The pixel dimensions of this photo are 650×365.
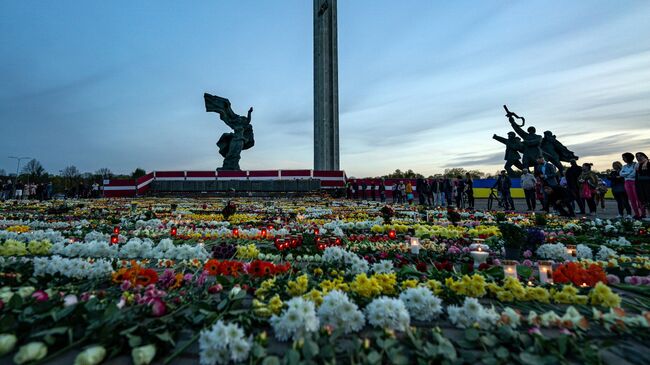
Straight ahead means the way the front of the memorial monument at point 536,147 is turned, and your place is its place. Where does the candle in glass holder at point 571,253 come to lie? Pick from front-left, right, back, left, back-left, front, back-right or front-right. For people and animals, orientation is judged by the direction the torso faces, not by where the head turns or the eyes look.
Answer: front-left

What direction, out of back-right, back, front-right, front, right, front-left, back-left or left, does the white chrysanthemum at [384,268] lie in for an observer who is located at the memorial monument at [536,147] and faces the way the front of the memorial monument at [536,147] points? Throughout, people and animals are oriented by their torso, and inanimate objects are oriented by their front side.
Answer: front-left

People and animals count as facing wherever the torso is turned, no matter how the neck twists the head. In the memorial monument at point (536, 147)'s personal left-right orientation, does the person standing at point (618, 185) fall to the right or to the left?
on its left

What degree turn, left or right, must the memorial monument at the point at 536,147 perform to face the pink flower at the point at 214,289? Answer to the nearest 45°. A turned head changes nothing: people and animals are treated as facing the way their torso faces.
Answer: approximately 45° to its left

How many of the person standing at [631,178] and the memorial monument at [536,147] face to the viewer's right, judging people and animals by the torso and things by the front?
0

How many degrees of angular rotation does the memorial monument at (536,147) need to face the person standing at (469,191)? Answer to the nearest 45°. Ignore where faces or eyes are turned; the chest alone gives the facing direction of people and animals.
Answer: approximately 45° to its left
